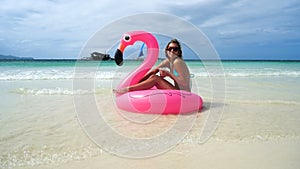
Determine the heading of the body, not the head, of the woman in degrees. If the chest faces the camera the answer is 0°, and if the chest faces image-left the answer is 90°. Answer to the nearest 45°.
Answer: approximately 90°

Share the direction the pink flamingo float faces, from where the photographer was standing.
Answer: facing to the left of the viewer
